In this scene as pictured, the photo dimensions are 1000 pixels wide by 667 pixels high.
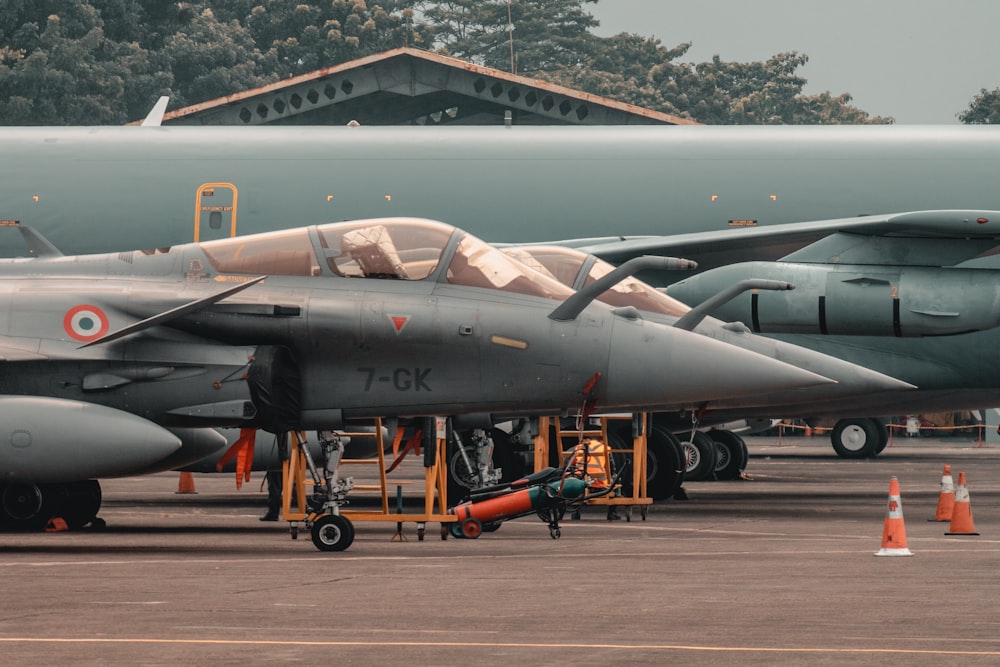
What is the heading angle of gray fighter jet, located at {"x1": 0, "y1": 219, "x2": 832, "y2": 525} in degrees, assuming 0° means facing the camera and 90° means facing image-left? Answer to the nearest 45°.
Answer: approximately 270°

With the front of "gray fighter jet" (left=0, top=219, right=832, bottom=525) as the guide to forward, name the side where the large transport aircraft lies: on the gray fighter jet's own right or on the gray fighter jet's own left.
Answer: on the gray fighter jet's own left
